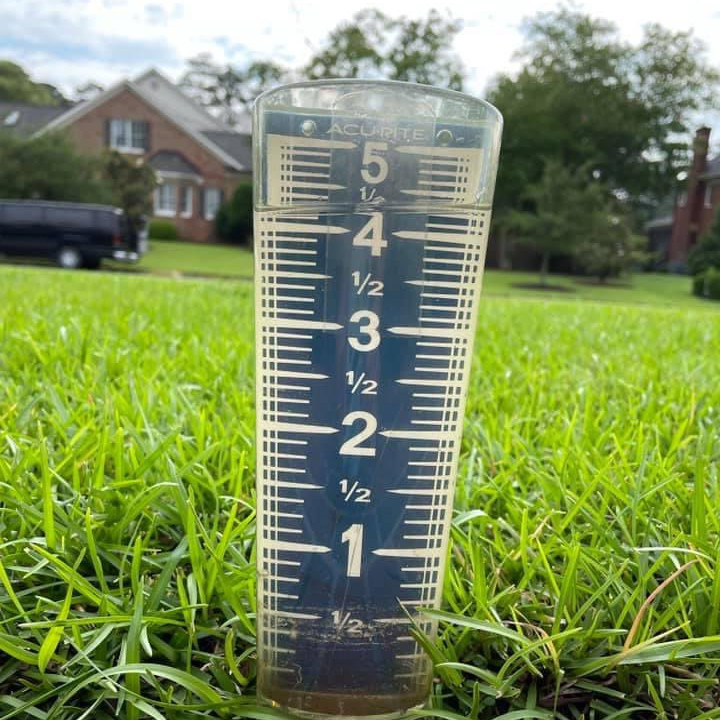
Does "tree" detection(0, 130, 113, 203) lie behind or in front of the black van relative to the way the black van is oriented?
in front

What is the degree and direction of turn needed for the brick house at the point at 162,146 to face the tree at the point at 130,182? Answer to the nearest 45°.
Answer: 0° — it already faces it

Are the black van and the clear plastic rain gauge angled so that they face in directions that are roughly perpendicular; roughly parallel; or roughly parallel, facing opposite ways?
roughly perpendicular

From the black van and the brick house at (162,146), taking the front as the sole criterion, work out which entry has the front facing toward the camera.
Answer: the brick house

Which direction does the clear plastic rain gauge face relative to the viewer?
toward the camera

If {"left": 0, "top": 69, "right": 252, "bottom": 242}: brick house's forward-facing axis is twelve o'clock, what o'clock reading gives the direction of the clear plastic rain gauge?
The clear plastic rain gauge is roughly at 12 o'clock from the brick house.

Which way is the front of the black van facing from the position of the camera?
facing away from the viewer and to the left of the viewer

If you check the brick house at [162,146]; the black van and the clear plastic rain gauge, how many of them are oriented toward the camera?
2

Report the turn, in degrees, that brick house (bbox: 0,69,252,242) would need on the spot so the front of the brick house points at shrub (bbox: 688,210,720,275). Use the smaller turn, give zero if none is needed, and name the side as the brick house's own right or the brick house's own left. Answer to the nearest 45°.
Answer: approximately 45° to the brick house's own left

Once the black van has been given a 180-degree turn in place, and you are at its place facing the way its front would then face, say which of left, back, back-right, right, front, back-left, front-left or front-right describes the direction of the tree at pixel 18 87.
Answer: back-left

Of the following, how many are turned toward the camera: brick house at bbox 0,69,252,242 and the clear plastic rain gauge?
2

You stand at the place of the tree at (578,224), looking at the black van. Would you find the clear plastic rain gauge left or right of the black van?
left

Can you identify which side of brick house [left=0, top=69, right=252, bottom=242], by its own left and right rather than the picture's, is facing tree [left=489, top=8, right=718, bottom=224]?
left

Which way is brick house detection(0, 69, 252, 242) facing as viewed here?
toward the camera

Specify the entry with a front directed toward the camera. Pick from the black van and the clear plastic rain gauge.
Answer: the clear plastic rain gauge

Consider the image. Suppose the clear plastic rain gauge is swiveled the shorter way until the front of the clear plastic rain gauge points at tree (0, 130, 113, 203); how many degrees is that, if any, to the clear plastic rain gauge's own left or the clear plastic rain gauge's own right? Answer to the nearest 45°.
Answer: approximately 135° to the clear plastic rain gauge's own right

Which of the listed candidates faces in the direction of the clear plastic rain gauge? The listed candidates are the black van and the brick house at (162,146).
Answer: the brick house
